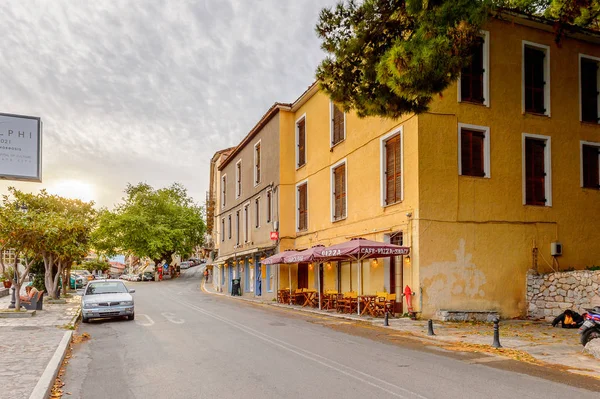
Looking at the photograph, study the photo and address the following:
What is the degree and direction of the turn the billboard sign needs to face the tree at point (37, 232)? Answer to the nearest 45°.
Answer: approximately 180°

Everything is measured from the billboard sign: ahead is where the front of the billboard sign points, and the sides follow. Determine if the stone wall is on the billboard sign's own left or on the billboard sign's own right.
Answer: on the billboard sign's own left

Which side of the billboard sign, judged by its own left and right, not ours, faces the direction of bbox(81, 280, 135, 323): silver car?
back

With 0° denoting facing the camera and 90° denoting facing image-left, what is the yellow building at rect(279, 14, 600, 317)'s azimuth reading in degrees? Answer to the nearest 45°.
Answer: approximately 45°

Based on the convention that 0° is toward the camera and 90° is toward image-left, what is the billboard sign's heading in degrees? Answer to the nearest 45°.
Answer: approximately 0°

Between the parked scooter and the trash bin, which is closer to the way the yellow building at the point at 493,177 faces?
the parked scooter

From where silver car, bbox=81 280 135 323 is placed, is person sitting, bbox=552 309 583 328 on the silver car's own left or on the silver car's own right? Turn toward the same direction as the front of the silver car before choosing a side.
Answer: on the silver car's own left

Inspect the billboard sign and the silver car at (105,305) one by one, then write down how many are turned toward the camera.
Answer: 2

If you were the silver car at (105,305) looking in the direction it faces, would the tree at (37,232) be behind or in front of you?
behind
